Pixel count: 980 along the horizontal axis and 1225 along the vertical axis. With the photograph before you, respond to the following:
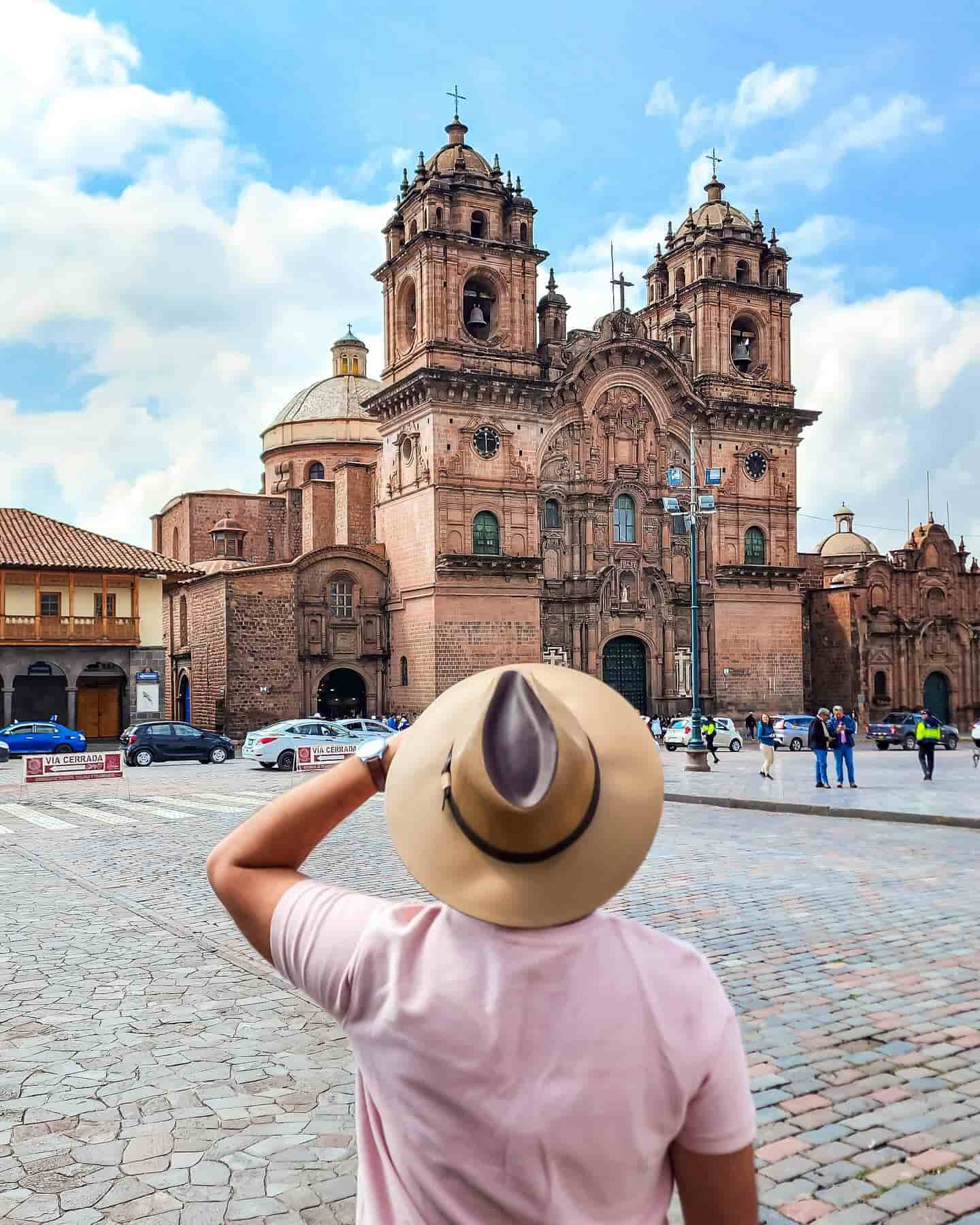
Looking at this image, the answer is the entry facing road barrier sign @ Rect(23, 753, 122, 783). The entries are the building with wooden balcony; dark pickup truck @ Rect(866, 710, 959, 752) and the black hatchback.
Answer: the building with wooden balcony

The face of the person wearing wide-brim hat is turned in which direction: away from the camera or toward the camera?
away from the camera

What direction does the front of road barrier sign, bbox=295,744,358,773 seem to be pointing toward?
toward the camera

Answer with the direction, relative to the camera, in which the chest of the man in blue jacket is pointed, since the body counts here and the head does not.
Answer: toward the camera

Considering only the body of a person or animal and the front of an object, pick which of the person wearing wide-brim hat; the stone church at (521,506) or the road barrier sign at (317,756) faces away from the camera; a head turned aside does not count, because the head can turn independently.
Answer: the person wearing wide-brim hat

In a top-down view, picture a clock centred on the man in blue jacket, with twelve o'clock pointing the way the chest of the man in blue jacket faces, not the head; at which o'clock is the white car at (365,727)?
The white car is roughly at 4 o'clock from the man in blue jacket.

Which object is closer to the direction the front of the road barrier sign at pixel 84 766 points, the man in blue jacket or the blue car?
the man in blue jacket

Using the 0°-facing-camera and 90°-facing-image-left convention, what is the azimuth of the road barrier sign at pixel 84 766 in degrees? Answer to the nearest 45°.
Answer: approximately 0°

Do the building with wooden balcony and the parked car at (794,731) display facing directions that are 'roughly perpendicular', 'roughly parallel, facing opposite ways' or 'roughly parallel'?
roughly perpendicular
